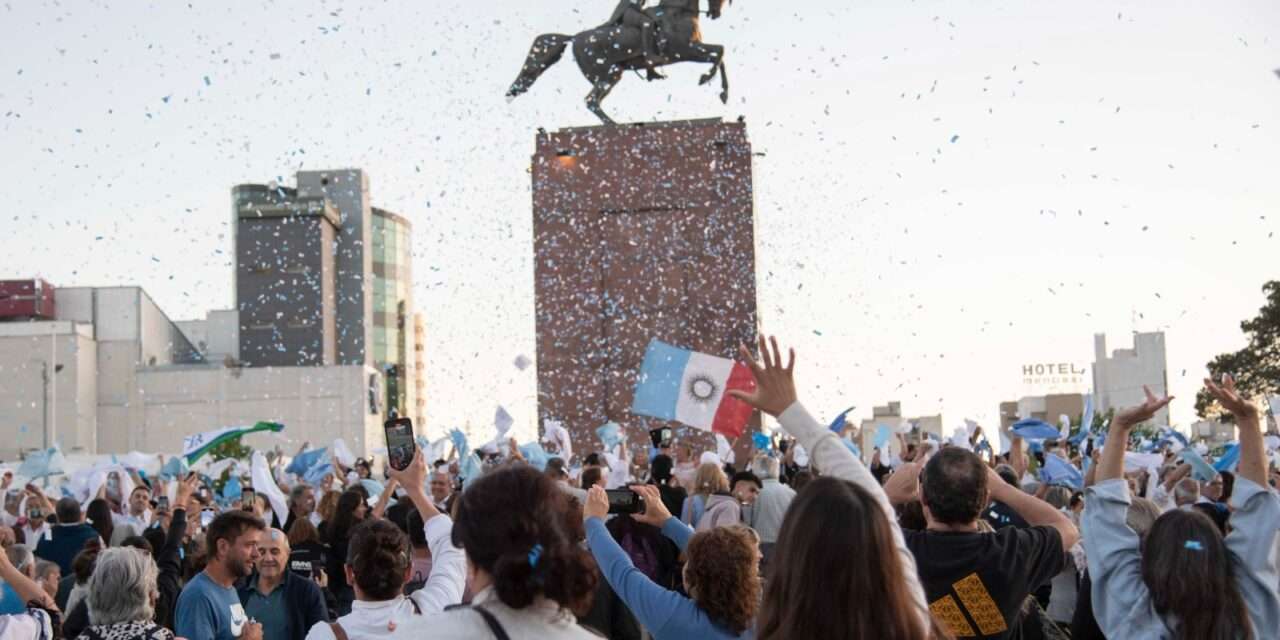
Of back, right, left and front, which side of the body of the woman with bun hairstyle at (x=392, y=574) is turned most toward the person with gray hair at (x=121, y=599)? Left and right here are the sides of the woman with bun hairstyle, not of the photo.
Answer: left

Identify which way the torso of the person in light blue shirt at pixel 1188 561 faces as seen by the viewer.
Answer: away from the camera

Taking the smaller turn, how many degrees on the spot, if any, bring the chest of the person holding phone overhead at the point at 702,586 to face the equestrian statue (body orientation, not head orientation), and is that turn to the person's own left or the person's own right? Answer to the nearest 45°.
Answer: approximately 45° to the person's own right

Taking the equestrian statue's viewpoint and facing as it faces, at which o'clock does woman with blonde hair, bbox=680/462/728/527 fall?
The woman with blonde hair is roughly at 3 o'clock from the equestrian statue.

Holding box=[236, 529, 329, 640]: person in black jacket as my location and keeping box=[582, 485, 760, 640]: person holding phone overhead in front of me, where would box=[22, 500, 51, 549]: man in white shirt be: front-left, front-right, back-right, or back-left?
back-left

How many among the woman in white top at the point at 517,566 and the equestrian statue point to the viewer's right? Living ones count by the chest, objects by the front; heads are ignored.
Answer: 1

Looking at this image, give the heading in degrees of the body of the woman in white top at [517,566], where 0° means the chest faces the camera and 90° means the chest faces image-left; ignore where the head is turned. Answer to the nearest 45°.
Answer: approximately 135°

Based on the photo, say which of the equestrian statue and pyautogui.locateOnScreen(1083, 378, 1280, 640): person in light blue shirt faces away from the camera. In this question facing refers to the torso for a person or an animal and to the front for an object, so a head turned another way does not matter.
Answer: the person in light blue shirt

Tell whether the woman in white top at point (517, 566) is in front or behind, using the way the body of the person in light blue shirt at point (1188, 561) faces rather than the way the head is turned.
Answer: behind

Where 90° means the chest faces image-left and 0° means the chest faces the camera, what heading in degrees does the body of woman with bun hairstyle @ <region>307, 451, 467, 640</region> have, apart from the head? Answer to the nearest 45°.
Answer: approximately 180°

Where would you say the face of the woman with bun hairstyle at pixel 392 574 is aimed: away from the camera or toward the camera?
away from the camera

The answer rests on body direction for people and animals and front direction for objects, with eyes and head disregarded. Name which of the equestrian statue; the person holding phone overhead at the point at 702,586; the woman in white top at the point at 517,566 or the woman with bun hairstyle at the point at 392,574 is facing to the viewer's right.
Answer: the equestrian statue
